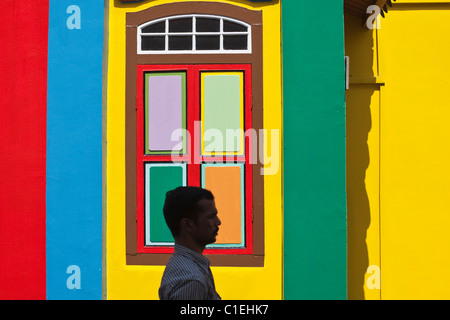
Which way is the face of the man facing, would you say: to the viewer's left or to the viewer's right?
to the viewer's right

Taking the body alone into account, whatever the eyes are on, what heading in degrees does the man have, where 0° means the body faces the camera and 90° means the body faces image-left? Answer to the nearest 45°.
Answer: approximately 270°

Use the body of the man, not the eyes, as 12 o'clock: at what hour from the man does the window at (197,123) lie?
The window is roughly at 9 o'clock from the man.
